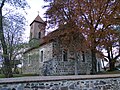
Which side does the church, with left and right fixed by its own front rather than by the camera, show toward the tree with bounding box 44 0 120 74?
back
